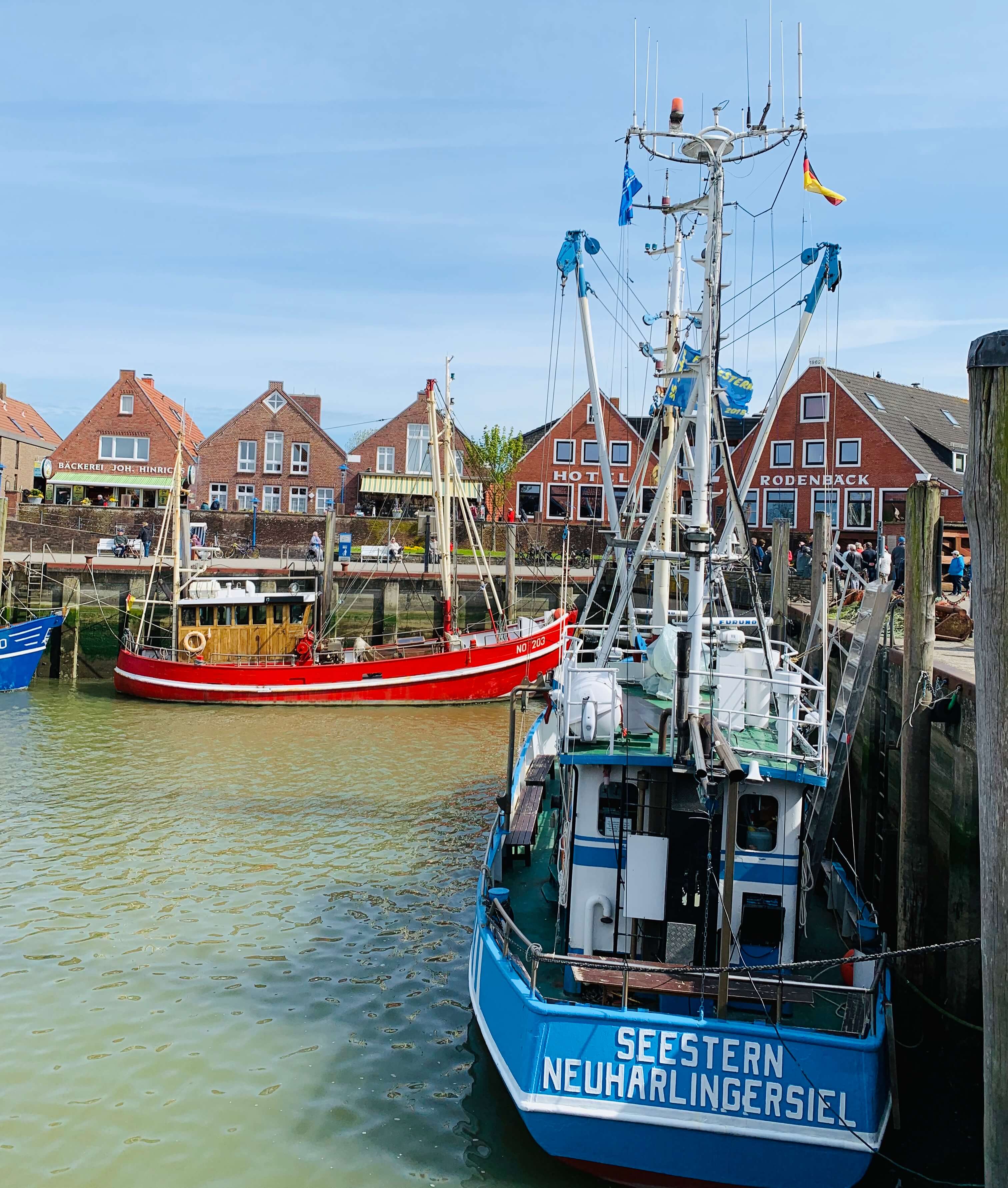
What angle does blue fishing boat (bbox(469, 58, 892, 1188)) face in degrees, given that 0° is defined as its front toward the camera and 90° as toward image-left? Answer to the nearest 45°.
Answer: approximately 180°

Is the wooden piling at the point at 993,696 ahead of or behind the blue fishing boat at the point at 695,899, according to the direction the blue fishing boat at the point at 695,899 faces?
behind

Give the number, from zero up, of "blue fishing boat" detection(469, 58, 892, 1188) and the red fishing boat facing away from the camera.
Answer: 1

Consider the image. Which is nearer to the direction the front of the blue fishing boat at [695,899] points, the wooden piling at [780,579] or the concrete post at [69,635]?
the wooden piling

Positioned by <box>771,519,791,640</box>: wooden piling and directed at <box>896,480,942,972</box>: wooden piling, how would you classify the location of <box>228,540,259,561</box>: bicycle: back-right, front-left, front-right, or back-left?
back-right

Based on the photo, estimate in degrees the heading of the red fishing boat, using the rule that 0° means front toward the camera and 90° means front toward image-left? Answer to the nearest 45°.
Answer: approximately 270°

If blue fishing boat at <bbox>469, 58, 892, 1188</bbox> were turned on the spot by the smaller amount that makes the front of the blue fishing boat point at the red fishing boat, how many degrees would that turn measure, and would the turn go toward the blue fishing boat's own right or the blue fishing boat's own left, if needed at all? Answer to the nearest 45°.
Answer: approximately 45° to the blue fishing boat's own left

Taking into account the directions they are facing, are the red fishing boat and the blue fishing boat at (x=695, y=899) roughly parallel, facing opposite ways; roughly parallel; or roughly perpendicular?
roughly perpendicular

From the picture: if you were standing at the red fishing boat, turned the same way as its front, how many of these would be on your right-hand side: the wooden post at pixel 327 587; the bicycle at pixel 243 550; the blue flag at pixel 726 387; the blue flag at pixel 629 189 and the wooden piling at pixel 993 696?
3
